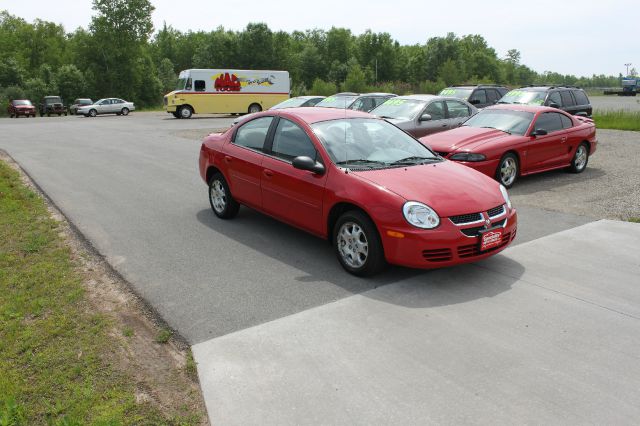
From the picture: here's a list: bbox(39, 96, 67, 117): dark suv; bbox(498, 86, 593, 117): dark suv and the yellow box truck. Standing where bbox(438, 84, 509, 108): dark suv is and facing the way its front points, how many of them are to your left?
1

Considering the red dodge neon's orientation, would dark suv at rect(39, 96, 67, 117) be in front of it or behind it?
behind

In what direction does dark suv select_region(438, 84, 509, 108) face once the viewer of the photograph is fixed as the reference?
facing the viewer and to the left of the viewer

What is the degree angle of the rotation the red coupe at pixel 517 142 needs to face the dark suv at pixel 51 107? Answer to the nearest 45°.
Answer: approximately 90° to its right

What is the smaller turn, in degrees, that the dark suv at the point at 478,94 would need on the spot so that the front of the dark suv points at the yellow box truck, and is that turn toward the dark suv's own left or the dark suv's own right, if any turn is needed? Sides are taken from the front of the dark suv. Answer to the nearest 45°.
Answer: approximately 90° to the dark suv's own right

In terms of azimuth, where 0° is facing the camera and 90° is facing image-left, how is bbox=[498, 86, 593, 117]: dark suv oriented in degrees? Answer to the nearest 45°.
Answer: approximately 45°

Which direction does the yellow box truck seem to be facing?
to the viewer's left

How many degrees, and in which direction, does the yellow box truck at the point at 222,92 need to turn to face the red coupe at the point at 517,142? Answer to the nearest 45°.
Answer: approximately 90° to its left

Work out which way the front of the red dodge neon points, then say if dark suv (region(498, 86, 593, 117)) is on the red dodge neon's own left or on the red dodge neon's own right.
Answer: on the red dodge neon's own left

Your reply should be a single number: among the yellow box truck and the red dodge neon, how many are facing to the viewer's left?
1

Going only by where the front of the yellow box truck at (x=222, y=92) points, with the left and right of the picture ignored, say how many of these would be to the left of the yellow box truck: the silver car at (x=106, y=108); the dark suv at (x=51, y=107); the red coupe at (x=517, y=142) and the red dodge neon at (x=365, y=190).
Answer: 2

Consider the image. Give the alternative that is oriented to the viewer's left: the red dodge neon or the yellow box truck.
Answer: the yellow box truck
